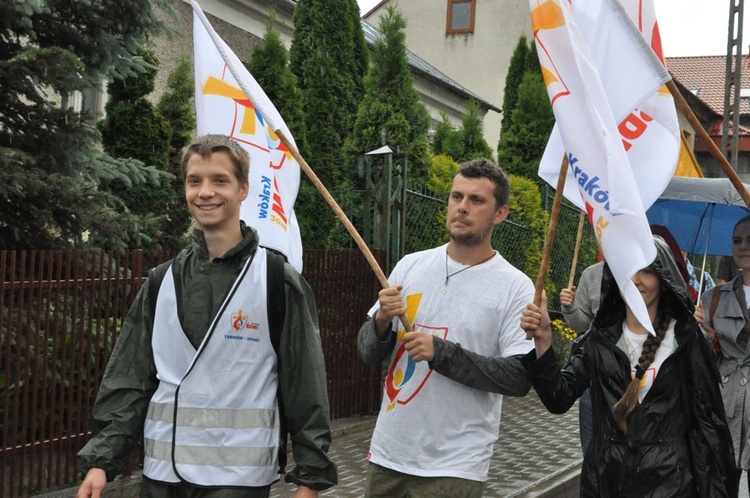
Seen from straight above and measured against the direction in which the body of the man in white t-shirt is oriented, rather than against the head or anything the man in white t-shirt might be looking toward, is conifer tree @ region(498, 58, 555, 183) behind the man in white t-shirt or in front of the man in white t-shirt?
behind

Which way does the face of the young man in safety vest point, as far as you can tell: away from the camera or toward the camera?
toward the camera

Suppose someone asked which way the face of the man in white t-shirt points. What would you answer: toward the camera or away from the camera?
toward the camera

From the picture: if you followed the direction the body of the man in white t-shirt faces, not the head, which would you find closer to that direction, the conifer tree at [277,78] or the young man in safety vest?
the young man in safety vest

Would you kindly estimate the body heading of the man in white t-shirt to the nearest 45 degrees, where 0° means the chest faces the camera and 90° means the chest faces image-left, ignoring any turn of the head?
approximately 45°

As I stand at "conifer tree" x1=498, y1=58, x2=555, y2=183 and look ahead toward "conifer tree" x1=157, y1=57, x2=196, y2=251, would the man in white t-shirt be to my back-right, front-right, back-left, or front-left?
front-left

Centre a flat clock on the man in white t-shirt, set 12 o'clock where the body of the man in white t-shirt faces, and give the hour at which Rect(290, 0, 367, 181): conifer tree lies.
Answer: The conifer tree is roughly at 4 o'clock from the man in white t-shirt.

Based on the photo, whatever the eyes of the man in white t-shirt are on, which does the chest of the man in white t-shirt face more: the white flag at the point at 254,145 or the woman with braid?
the white flag

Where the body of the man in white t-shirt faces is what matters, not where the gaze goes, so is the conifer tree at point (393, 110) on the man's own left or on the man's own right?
on the man's own right

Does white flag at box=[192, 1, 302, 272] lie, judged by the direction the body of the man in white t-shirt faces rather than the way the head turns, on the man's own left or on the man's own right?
on the man's own right
